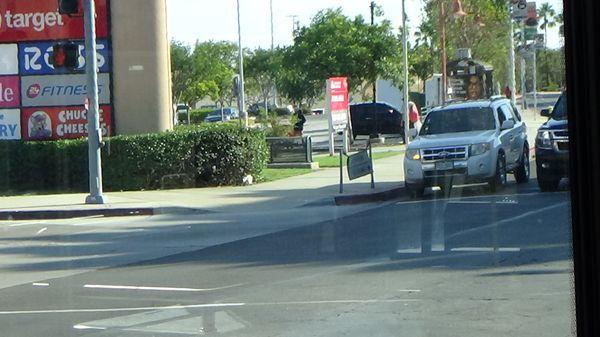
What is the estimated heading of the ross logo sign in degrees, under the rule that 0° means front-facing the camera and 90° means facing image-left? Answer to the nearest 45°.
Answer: approximately 0°

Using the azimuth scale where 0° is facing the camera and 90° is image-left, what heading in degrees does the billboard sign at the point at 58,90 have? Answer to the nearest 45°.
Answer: approximately 0°
